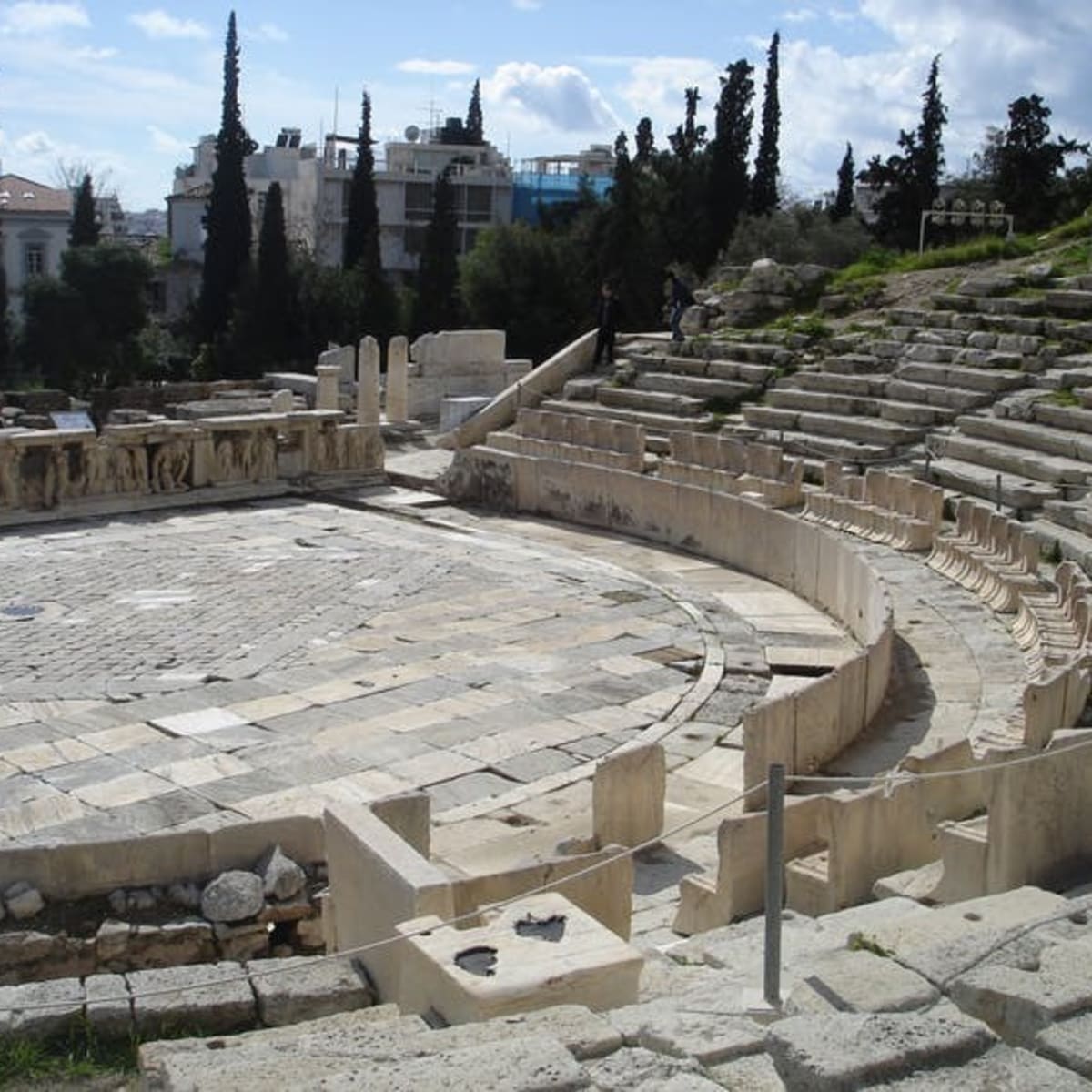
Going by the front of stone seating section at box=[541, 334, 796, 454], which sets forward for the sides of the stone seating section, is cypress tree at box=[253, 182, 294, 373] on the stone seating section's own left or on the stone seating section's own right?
on the stone seating section's own right

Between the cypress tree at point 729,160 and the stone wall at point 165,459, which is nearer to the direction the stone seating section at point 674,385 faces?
the stone wall

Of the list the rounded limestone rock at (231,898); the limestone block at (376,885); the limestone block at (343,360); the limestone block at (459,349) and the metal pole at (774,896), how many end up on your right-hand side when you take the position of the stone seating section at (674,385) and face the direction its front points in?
2

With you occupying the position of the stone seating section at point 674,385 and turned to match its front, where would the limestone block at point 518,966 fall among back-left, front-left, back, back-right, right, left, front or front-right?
front-left

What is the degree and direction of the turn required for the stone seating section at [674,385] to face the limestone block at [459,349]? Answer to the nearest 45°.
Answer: approximately 90° to its right

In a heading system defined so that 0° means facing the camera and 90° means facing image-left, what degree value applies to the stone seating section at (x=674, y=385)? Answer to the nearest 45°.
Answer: approximately 45°

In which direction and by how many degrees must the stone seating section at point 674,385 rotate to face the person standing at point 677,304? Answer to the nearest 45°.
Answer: approximately 135° to its right

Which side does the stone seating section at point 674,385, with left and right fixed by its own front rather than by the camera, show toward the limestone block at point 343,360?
right
